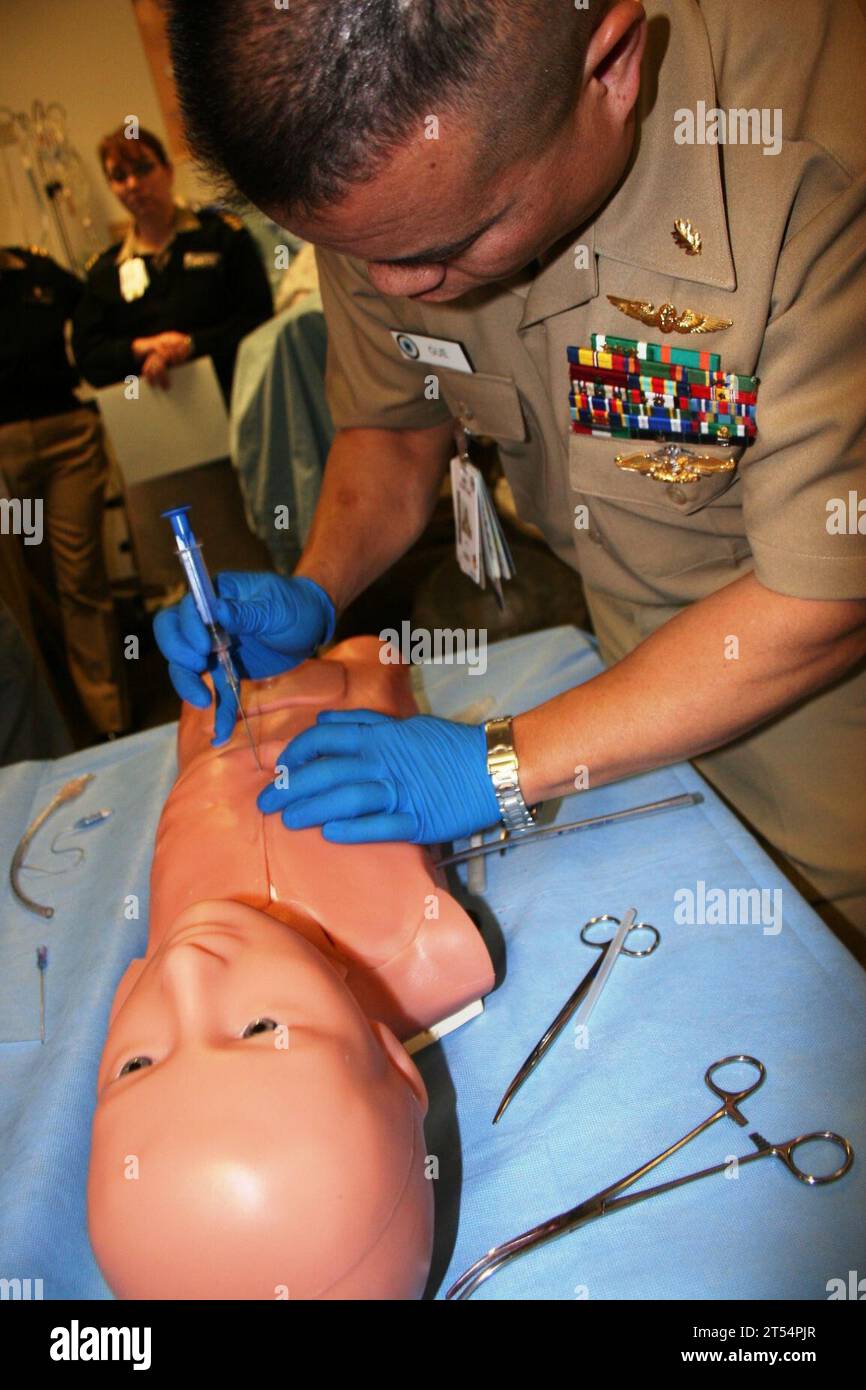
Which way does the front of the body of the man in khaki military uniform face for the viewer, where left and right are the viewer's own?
facing the viewer and to the left of the viewer

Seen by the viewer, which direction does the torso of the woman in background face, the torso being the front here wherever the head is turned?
toward the camera

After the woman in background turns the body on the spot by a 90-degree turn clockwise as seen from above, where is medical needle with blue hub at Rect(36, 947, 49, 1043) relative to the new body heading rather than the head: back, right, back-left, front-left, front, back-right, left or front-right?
left

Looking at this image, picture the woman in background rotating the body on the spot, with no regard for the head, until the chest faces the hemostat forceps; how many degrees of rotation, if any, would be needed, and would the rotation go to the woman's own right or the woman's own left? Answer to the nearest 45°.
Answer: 0° — they already face it

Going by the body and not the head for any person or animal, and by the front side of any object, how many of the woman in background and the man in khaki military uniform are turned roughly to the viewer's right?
0

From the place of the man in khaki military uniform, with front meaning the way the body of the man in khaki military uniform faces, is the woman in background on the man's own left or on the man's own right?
on the man's own right

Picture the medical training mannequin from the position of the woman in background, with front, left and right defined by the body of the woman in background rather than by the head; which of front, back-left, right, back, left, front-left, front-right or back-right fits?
front

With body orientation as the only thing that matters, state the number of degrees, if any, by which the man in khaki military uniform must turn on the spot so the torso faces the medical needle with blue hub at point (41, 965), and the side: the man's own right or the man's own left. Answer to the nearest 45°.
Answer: approximately 45° to the man's own right

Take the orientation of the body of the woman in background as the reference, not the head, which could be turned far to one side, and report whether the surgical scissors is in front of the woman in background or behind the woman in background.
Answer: in front

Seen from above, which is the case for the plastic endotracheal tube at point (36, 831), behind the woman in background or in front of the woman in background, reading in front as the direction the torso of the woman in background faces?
in front
